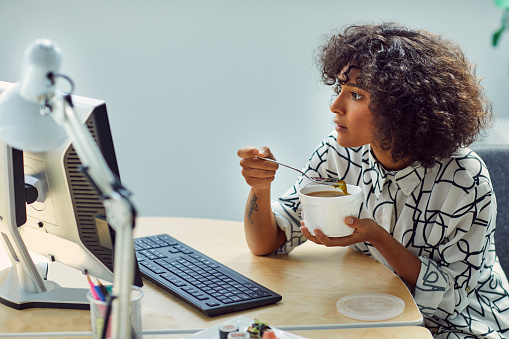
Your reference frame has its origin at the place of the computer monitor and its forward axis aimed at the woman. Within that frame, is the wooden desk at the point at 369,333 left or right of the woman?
right

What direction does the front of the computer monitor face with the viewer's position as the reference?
facing away from the viewer and to the right of the viewer

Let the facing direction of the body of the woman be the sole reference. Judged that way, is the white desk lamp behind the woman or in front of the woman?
in front

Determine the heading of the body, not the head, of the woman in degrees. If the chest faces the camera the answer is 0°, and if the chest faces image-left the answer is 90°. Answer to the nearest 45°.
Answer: approximately 45°

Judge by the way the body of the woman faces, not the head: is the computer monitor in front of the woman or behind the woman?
in front

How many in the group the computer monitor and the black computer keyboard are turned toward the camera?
0

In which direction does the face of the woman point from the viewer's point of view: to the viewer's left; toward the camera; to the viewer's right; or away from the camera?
to the viewer's left

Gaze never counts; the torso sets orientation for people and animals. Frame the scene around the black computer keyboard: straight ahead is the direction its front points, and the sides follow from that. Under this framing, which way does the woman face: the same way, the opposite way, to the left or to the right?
the opposite way
